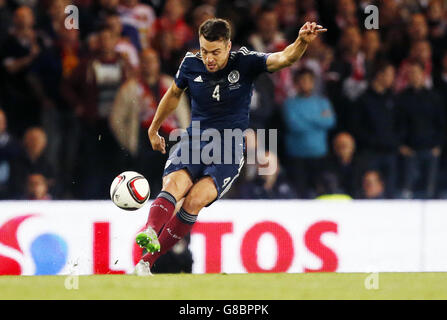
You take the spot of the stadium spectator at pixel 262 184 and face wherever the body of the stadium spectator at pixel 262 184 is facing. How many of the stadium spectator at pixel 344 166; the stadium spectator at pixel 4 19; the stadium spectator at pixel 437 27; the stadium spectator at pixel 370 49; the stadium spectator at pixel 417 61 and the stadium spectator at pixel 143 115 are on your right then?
2

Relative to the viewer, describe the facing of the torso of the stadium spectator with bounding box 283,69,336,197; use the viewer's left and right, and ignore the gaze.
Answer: facing the viewer

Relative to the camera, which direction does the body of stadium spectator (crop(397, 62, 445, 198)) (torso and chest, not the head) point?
toward the camera

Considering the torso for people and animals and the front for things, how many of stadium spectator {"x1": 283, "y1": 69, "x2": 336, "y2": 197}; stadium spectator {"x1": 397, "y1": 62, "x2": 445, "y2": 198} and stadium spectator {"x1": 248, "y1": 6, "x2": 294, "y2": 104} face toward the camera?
3

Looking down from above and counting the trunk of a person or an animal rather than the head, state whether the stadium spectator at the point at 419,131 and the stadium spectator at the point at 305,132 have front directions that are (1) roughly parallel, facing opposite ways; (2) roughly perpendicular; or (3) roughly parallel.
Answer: roughly parallel

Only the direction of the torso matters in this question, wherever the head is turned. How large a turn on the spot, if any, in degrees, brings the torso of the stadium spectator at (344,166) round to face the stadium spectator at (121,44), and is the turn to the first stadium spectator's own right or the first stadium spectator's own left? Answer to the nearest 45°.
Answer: approximately 90° to the first stadium spectator's own right

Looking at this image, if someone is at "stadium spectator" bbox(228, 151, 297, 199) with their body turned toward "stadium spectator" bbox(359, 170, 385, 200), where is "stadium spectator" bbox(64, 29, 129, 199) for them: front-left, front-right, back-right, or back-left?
back-left

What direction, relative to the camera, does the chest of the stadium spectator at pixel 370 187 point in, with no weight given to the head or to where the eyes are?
toward the camera

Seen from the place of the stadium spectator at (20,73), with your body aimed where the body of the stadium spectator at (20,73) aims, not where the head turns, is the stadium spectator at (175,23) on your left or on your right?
on your left

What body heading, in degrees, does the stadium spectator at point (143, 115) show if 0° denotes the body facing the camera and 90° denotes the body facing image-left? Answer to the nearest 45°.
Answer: approximately 0°

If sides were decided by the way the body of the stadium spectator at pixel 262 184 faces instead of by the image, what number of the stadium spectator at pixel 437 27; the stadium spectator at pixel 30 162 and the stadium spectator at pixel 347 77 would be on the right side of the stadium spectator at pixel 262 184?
1

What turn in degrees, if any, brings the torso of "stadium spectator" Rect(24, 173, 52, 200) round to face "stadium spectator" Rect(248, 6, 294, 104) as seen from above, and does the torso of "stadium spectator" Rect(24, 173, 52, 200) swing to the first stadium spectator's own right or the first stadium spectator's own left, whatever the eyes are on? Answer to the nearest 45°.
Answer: approximately 90° to the first stadium spectator's own left

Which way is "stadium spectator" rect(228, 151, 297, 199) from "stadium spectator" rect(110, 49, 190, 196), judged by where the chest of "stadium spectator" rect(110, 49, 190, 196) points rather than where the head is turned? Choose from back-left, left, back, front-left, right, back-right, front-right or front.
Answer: left

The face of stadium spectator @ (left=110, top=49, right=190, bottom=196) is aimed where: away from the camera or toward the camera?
toward the camera

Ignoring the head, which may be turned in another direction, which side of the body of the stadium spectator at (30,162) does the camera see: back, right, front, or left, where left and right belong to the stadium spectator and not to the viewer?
front
